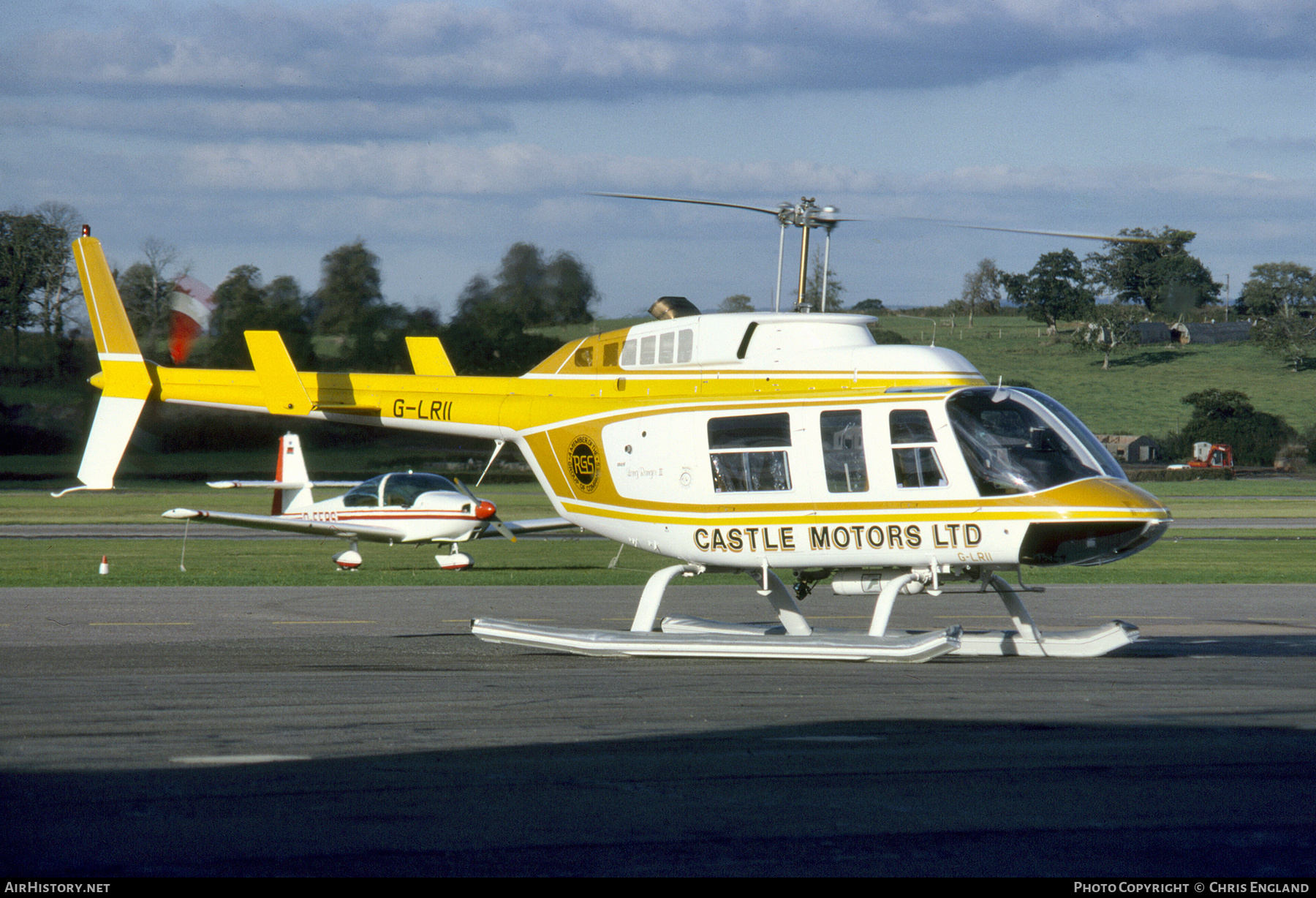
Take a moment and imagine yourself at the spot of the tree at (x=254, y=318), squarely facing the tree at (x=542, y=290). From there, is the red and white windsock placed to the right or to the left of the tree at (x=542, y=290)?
right

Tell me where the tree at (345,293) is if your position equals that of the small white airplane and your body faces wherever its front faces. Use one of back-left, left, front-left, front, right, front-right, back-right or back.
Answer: back-left

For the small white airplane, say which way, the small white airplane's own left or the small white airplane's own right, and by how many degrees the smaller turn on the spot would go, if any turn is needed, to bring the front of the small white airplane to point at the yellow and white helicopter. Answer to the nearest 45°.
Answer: approximately 45° to the small white airplane's own right

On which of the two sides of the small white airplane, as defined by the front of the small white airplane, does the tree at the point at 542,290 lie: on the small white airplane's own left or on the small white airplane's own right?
on the small white airplane's own left

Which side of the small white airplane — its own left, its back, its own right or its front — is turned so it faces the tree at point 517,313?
left

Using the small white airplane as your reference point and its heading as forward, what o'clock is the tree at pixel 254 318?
The tree is roughly at 7 o'clock from the small white airplane.
